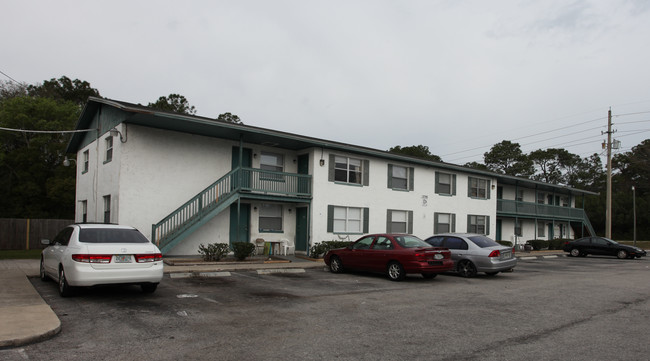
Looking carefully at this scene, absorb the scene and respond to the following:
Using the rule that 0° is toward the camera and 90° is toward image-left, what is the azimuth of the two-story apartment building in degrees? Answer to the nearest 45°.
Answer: approximately 315°

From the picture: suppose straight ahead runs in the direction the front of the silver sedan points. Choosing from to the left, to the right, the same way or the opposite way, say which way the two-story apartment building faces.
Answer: the opposite way

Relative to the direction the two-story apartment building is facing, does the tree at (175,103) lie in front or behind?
behind

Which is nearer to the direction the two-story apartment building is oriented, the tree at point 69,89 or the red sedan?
the red sedan

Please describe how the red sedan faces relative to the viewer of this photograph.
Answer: facing away from the viewer and to the left of the viewer

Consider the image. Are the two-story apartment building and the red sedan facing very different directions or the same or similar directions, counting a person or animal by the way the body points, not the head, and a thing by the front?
very different directions

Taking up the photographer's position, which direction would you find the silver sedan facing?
facing away from the viewer and to the left of the viewer

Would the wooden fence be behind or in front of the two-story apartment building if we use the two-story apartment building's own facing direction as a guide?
behind

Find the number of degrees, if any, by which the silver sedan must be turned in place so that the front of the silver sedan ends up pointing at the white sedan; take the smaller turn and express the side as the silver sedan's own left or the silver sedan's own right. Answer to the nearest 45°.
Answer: approximately 90° to the silver sedan's own left
